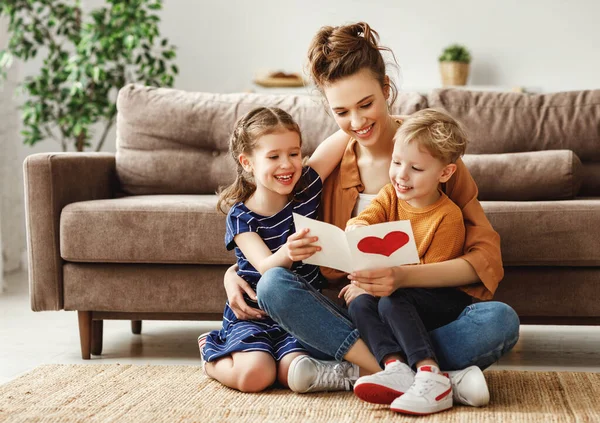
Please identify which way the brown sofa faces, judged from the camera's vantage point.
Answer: facing the viewer

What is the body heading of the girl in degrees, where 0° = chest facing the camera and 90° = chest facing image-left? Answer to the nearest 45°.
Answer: approximately 315°

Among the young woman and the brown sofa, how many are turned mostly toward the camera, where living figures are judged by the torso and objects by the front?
2

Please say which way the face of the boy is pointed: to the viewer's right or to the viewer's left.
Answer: to the viewer's left

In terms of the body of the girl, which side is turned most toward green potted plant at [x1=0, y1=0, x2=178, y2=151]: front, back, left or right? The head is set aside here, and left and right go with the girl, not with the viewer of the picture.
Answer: back

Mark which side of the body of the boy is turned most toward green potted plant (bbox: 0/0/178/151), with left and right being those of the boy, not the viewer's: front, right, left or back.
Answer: right

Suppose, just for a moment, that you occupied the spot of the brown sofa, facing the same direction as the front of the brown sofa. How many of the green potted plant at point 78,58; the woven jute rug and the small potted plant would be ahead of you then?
1

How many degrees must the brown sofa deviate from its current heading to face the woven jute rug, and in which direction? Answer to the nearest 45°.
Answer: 0° — it already faces it

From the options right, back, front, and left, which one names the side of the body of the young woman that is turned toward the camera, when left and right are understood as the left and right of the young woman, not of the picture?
front

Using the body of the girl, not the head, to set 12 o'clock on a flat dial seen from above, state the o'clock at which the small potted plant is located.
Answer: The small potted plant is roughly at 8 o'clock from the girl.
